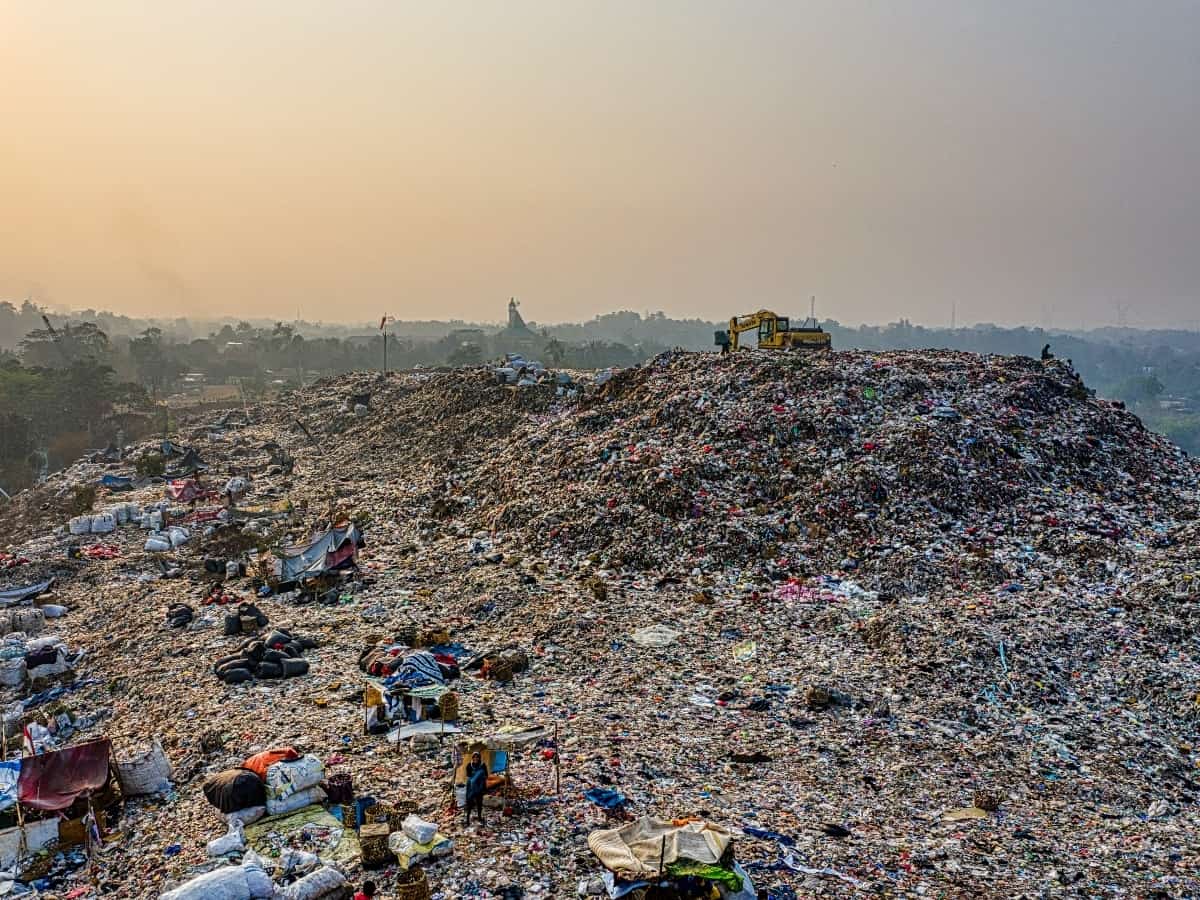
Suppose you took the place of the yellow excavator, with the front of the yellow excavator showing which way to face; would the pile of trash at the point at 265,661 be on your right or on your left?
on your left

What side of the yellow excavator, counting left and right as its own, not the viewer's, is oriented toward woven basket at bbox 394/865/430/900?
left

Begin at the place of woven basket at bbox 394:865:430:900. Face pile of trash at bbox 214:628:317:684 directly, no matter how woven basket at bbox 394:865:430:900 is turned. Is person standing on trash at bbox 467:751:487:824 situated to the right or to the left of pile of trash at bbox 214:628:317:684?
right

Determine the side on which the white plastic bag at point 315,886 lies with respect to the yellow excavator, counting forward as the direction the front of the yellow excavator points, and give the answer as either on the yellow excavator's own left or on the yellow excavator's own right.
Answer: on the yellow excavator's own left

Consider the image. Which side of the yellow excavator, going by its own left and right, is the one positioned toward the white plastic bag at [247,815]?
left

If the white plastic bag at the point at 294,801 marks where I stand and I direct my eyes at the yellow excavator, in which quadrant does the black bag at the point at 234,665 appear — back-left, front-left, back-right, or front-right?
front-left

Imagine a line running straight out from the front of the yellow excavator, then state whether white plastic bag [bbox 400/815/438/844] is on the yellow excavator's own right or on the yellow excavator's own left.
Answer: on the yellow excavator's own left

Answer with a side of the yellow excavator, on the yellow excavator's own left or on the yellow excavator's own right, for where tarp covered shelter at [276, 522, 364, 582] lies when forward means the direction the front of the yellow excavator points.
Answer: on the yellow excavator's own left

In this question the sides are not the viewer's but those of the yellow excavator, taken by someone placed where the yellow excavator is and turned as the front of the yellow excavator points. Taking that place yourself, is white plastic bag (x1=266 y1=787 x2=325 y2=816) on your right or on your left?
on your left

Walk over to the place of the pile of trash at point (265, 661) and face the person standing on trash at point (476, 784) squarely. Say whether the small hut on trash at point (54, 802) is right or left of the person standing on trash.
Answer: right

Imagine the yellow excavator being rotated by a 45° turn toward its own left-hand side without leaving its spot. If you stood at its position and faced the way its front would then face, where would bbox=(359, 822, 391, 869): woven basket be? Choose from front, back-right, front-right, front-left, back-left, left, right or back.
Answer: front-left

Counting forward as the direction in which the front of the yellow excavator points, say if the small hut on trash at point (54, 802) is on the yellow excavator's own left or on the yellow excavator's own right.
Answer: on the yellow excavator's own left

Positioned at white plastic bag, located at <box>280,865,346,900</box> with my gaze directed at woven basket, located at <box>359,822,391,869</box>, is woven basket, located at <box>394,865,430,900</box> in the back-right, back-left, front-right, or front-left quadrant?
front-right

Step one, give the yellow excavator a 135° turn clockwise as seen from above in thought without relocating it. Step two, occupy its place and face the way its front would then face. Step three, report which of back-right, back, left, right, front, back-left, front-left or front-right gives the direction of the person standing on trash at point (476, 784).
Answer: back-right

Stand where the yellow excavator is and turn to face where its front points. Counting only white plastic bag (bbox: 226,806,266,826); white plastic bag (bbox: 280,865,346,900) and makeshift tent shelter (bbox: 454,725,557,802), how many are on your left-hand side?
3

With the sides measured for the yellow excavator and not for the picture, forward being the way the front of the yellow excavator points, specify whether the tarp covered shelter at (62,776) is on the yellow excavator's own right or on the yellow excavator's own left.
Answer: on the yellow excavator's own left

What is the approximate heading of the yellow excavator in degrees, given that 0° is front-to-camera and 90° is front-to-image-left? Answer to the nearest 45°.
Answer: approximately 90°
